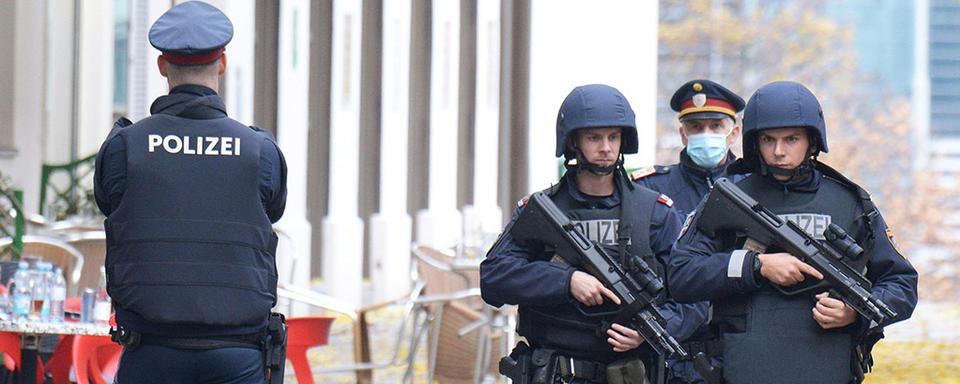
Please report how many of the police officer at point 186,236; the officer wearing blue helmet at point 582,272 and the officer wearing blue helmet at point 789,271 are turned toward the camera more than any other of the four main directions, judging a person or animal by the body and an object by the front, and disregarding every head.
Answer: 2

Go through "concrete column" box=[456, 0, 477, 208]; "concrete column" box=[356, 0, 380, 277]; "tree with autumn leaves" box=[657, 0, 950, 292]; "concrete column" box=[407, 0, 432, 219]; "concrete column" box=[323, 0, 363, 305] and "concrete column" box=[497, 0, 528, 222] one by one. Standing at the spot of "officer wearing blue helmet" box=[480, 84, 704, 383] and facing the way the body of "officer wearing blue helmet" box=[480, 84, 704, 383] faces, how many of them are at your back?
6

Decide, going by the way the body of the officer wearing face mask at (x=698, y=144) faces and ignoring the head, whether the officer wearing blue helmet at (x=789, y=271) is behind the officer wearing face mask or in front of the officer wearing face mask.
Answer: in front

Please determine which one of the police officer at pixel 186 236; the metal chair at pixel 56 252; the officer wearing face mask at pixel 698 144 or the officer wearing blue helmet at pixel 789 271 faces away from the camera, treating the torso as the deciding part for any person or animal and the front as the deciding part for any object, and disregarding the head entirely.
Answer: the police officer

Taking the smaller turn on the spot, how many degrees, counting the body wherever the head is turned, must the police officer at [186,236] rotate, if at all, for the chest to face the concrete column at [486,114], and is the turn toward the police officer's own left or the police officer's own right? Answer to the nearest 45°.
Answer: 0° — they already face it

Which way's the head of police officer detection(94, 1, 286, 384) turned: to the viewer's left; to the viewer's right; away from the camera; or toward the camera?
away from the camera

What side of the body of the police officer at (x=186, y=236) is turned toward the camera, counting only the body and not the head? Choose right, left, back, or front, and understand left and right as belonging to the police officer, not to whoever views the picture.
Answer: back

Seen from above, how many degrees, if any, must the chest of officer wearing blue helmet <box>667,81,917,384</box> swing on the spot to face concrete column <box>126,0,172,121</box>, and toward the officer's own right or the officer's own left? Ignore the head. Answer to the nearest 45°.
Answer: approximately 135° to the officer's own right
